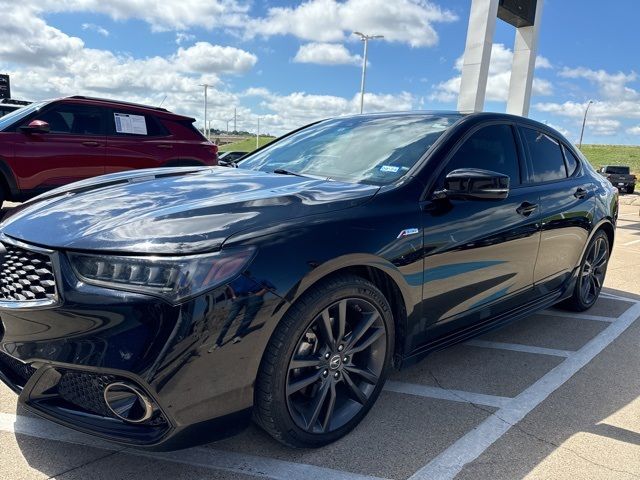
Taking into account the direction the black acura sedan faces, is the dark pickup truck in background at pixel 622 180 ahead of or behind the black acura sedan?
behind

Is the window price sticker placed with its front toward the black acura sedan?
yes

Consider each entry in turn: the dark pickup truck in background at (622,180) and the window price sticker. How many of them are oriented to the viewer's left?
0

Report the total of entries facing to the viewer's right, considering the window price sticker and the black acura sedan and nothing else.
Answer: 0

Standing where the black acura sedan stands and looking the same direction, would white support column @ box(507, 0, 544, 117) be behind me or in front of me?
behind

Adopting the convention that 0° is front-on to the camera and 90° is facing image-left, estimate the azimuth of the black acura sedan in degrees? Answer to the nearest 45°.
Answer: approximately 45°
